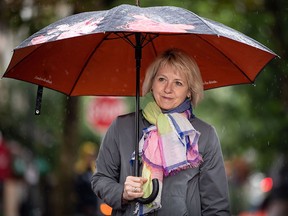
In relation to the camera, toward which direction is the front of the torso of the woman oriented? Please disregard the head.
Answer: toward the camera

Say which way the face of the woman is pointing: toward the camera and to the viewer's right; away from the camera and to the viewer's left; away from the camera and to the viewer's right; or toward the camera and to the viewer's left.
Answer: toward the camera and to the viewer's left

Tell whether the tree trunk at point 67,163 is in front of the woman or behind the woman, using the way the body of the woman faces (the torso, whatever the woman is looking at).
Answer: behind
